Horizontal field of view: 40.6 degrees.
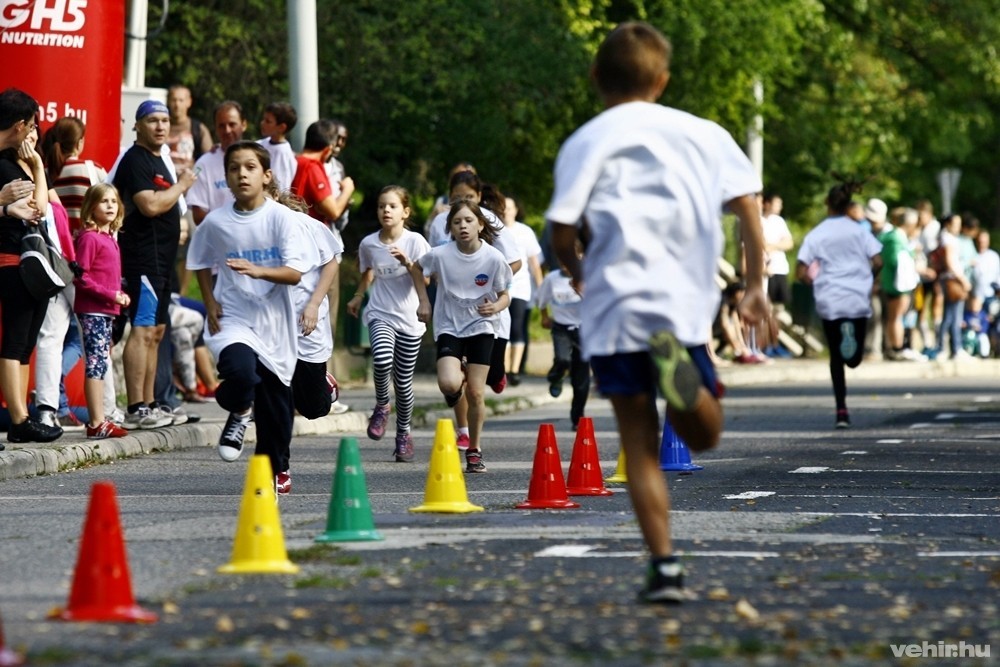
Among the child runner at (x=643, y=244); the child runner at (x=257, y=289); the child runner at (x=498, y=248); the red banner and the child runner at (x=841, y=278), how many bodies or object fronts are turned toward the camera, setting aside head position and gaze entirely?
3

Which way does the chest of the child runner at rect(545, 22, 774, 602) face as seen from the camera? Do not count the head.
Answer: away from the camera

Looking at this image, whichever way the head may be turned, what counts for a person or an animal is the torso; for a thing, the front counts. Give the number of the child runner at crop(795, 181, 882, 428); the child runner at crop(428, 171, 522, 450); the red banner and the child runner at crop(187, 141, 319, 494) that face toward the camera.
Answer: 3

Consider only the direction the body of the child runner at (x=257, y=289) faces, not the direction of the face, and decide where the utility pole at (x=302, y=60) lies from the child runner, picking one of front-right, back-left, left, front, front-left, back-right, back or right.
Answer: back

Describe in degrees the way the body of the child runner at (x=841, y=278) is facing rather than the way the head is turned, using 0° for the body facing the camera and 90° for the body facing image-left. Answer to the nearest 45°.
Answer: approximately 180°

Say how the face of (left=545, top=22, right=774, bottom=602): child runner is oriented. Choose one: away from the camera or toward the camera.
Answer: away from the camera

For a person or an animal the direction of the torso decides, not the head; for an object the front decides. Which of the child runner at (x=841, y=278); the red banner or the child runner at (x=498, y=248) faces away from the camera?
the child runner at (x=841, y=278)

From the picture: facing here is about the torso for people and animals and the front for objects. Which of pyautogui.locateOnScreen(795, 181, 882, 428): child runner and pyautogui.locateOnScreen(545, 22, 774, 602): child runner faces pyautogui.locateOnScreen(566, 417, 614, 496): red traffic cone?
pyautogui.locateOnScreen(545, 22, 774, 602): child runner
